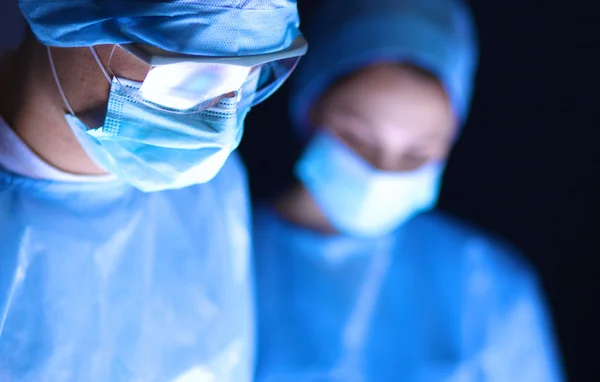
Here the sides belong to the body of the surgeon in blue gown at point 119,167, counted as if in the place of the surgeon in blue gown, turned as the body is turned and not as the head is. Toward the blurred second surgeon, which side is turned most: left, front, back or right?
left

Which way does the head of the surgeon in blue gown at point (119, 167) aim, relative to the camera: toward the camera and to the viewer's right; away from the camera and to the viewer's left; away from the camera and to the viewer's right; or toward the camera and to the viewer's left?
toward the camera and to the viewer's right

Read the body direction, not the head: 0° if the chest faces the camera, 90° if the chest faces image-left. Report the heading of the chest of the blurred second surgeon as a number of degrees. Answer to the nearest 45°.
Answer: approximately 0°

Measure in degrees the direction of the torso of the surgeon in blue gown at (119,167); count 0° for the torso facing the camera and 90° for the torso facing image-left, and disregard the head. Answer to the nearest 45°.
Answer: approximately 315°

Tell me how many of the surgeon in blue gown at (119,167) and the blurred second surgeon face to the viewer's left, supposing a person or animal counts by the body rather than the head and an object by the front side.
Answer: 0

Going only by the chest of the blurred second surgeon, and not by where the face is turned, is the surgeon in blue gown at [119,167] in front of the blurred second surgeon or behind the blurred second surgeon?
in front
